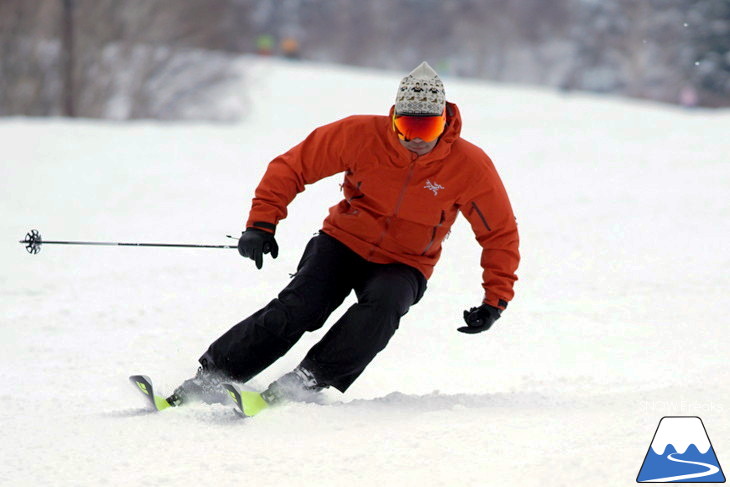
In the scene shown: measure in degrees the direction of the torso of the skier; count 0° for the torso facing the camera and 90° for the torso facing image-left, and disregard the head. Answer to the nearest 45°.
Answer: approximately 0°
